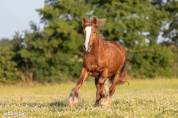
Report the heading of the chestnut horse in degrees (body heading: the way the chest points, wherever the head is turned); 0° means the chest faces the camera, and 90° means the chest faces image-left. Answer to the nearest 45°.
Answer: approximately 45°
